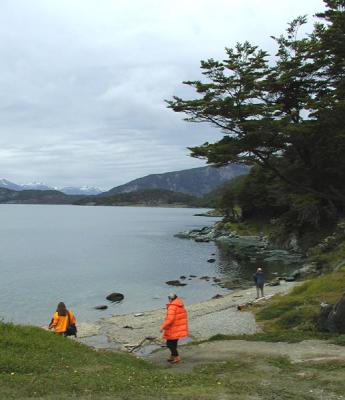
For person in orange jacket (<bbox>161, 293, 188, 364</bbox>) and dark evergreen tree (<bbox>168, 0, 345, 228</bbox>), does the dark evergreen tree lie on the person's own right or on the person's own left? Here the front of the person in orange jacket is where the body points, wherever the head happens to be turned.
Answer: on the person's own right

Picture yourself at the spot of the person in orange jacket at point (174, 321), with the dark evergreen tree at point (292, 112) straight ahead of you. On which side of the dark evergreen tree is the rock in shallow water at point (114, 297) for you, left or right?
left
